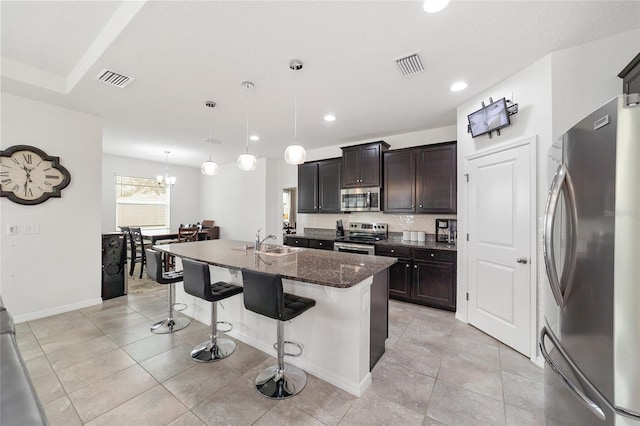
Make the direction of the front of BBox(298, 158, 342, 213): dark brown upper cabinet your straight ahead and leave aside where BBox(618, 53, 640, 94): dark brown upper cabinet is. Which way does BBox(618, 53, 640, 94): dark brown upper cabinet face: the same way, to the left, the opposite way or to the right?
to the right

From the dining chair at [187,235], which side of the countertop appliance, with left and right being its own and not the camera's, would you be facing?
right

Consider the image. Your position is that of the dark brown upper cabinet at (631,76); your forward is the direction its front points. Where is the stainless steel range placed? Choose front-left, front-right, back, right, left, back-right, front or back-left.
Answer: front

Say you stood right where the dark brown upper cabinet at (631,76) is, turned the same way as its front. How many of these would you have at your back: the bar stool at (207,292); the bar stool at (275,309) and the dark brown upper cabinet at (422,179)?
0

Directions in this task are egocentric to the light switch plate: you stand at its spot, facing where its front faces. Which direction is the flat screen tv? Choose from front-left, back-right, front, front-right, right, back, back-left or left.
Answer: front-left

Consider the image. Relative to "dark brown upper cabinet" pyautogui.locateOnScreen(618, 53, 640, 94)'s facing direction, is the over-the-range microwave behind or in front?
in front

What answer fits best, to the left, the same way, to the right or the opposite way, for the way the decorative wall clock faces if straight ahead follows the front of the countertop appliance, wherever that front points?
to the left

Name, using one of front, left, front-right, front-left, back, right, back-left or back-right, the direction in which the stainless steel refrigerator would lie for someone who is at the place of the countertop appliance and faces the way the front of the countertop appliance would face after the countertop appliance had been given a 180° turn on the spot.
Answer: back

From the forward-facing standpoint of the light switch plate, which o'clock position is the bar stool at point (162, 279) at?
The bar stool is roughly at 11 o'clock from the light switch plate.

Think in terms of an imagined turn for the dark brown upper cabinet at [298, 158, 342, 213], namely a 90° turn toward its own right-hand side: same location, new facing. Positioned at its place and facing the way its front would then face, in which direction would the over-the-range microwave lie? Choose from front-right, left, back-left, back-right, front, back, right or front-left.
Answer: back

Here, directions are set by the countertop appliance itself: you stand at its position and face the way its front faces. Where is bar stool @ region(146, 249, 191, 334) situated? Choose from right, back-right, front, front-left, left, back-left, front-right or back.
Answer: front-right

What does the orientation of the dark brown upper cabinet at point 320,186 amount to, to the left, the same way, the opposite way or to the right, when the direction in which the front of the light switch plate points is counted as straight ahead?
to the right

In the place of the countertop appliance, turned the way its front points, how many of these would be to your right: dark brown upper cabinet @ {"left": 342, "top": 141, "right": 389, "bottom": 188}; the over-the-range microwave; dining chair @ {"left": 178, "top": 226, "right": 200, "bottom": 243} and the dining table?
4

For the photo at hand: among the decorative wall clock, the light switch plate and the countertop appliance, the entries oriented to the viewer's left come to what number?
0

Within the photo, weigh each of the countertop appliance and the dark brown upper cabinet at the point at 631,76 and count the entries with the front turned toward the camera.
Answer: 1

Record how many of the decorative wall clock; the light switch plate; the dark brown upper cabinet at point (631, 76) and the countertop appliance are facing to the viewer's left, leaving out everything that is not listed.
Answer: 1

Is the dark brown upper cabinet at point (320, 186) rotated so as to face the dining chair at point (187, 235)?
no

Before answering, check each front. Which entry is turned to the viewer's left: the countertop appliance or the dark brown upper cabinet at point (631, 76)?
the dark brown upper cabinet

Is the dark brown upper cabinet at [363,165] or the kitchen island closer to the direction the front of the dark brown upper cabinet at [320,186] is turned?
the kitchen island

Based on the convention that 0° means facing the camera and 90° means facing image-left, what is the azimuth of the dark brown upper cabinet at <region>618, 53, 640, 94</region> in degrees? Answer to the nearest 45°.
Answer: approximately 90°

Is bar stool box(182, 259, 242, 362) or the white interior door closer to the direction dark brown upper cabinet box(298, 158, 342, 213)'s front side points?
the bar stool
